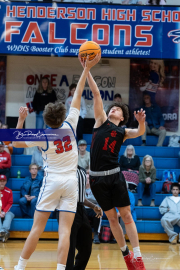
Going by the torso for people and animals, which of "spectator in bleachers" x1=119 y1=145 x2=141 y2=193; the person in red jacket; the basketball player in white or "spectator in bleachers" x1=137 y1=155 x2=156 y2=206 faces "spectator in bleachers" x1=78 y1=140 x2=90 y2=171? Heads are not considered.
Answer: the basketball player in white

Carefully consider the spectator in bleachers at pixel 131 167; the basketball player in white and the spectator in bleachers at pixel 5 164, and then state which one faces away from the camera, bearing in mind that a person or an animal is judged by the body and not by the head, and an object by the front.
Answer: the basketball player in white

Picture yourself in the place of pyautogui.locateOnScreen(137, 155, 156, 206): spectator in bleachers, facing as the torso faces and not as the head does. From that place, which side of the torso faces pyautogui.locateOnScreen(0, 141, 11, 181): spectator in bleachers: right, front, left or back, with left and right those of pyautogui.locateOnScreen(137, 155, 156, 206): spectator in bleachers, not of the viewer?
right

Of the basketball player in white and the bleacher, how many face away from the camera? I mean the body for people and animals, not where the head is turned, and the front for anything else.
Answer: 1

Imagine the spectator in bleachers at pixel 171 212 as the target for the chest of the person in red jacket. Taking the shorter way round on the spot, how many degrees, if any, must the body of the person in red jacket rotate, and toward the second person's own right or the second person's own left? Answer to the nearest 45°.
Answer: approximately 90° to the second person's own left

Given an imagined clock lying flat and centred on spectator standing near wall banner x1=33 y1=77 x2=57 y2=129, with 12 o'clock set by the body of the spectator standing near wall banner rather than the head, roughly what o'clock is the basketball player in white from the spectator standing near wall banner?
The basketball player in white is roughly at 12 o'clock from the spectator standing near wall banner.

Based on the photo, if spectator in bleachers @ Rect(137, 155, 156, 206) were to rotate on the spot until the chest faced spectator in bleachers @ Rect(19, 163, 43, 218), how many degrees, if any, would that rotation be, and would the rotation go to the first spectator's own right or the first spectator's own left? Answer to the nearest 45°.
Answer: approximately 90° to the first spectator's own right

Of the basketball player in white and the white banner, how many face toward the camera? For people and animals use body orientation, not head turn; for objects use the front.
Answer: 1

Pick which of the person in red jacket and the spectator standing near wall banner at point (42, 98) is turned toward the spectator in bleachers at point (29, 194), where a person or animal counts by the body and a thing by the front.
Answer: the spectator standing near wall banner at point (42, 98)

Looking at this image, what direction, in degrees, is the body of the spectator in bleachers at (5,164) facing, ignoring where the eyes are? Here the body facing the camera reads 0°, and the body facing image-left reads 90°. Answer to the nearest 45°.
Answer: approximately 0°
